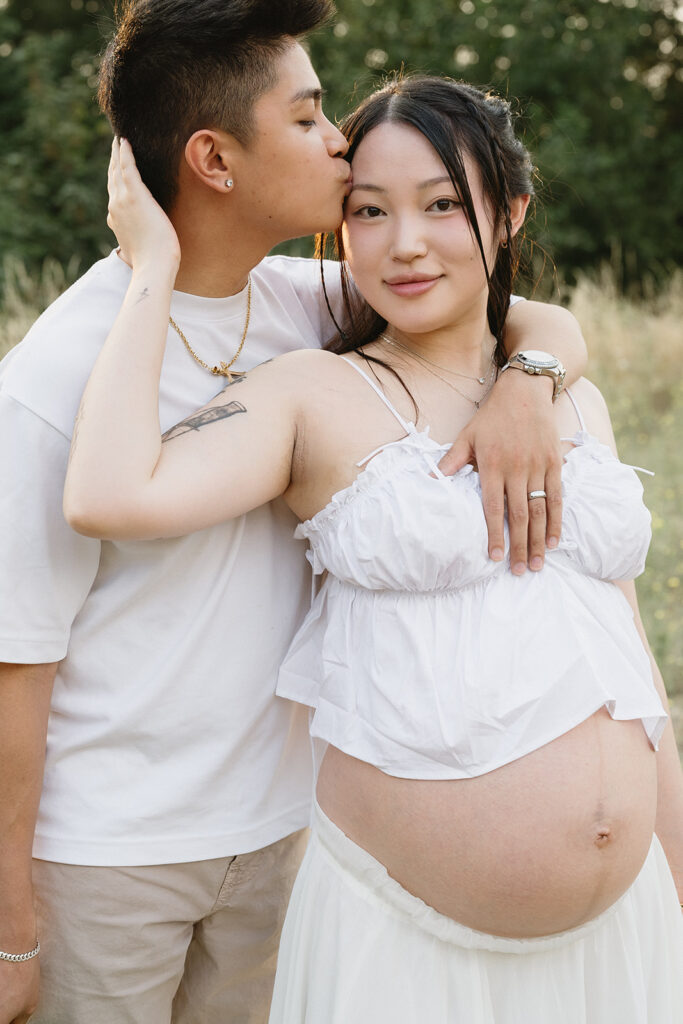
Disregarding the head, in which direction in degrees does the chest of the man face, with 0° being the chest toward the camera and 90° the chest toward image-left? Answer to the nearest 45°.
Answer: approximately 315°

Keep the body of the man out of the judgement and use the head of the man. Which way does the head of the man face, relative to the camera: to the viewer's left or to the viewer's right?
to the viewer's right
